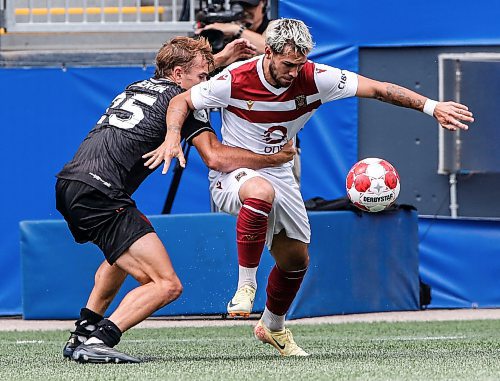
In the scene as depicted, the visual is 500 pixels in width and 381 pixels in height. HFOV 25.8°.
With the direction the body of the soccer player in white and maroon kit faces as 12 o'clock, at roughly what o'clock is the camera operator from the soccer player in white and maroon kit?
The camera operator is roughly at 6 o'clock from the soccer player in white and maroon kit.

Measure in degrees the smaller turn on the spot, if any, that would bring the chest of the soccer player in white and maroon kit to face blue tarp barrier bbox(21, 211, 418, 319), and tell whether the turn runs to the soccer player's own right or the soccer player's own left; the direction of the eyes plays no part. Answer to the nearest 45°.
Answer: approximately 180°

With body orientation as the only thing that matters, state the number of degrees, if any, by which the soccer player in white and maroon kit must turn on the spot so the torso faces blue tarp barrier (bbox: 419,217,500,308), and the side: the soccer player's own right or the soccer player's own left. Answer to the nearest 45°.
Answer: approximately 180°

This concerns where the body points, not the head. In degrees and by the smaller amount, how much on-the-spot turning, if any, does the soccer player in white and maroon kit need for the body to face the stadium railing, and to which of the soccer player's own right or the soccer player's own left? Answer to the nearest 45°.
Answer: approximately 180°

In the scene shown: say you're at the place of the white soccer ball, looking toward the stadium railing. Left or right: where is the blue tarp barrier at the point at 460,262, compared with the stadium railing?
right

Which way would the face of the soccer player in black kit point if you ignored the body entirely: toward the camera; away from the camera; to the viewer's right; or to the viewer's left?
to the viewer's right

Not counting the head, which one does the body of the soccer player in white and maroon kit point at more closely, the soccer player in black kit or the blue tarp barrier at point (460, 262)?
the soccer player in black kit

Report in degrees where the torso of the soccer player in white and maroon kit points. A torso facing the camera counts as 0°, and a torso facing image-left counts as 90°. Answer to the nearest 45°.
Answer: approximately 0°
